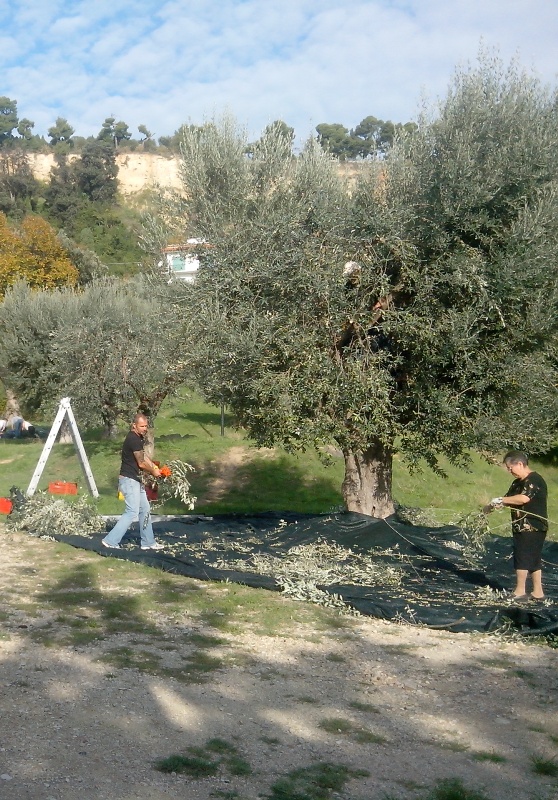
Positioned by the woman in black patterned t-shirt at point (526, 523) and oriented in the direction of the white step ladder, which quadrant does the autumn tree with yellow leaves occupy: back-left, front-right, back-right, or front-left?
front-right

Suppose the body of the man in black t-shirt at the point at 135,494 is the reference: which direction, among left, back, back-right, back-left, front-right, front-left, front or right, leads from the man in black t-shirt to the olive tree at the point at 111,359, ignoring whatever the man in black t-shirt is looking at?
left

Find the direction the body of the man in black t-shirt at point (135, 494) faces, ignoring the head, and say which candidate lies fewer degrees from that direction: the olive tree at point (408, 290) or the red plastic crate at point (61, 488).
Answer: the olive tree

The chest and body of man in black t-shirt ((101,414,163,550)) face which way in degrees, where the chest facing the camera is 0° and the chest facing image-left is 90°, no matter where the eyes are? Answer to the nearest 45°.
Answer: approximately 270°

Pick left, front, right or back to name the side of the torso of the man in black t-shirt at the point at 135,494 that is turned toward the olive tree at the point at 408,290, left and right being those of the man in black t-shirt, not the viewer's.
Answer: front

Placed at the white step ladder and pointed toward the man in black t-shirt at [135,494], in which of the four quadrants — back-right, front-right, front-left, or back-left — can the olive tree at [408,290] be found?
front-left

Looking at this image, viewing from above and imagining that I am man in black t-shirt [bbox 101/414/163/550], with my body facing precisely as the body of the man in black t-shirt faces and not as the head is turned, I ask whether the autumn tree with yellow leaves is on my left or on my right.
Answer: on my left
